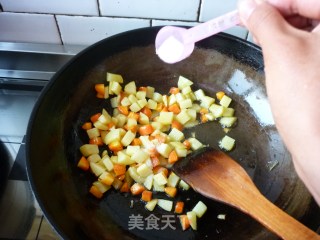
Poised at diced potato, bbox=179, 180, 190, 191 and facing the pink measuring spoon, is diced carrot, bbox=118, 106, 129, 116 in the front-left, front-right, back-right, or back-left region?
front-left

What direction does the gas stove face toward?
toward the camera

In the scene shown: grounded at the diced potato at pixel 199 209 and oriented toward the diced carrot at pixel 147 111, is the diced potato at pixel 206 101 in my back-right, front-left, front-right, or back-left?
front-right
